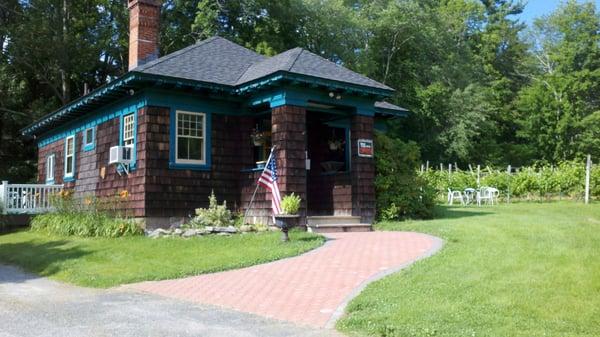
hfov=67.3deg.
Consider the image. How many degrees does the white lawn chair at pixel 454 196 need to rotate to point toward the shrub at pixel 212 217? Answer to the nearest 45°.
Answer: approximately 135° to its right

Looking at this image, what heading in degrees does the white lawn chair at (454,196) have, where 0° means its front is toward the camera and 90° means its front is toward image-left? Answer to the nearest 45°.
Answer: approximately 270°

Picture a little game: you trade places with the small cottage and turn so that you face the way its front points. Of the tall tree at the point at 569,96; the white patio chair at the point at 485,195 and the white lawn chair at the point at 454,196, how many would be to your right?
0

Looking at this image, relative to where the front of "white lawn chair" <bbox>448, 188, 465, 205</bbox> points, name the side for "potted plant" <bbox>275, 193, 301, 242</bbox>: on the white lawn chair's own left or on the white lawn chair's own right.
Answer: on the white lawn chair's own right

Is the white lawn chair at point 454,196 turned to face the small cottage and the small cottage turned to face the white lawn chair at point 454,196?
no

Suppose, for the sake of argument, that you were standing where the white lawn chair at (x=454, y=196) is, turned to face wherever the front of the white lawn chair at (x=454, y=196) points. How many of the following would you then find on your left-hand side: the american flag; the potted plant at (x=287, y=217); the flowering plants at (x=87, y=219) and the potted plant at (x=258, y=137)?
0

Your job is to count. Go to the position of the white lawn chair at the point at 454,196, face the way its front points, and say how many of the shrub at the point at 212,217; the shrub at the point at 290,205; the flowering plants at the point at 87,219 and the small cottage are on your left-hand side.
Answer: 0

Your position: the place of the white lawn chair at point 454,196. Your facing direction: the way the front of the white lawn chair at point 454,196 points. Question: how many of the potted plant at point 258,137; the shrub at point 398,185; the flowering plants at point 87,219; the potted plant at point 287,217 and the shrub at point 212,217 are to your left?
0

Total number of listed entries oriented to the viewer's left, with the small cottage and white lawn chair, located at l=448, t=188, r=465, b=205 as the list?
0

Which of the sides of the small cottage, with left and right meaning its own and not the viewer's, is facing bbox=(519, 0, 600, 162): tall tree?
left

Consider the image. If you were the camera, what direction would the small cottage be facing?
facing the viewer and to the right of the viewer

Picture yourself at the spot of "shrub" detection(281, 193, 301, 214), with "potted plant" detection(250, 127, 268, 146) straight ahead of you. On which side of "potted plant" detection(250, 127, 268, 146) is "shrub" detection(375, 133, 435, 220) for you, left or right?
right
